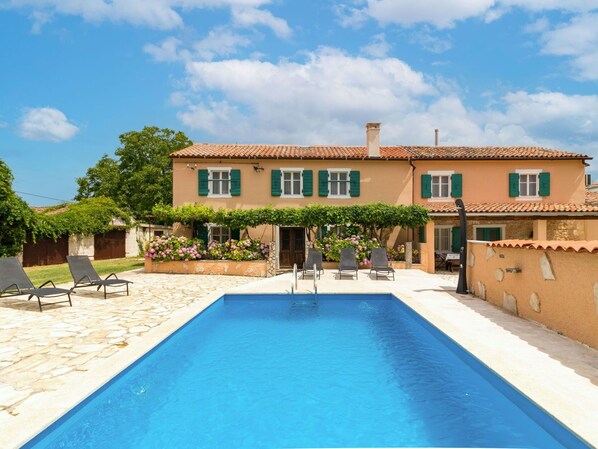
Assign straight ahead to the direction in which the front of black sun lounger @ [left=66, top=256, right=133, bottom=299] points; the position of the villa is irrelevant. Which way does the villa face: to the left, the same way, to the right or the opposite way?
to the right

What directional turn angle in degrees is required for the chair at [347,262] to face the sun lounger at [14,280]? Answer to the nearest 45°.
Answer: approximately 45° to its right

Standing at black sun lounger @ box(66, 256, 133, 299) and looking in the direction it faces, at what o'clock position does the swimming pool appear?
The swimming pool is roughly at 1 o'clock from the black sun lounger.

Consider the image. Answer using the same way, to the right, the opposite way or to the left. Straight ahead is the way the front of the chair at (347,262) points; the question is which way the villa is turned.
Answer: the same way

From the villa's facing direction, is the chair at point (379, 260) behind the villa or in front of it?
in front

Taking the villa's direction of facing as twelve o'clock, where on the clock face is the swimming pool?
The swimming pool is roughly at 12 o'clock from the villa.

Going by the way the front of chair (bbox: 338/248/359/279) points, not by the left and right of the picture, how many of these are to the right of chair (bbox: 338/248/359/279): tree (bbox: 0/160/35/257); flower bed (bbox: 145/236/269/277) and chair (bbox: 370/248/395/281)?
2

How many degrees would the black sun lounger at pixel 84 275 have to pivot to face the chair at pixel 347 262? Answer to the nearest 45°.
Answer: approximately 45° to its left

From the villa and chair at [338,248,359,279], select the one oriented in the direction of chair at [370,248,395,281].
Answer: the villa

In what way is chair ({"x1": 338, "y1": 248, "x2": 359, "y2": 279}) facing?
toward the camera

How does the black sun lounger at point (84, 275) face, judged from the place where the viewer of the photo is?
facing the viewer and to the right of the viewer

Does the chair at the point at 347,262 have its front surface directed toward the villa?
no

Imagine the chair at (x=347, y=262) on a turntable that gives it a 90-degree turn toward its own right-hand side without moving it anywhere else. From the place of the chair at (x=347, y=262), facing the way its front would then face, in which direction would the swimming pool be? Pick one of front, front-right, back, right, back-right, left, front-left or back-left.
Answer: left

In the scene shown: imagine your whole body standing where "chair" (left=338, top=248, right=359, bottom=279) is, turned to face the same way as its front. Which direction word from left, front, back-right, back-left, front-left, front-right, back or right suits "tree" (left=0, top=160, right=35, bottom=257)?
right

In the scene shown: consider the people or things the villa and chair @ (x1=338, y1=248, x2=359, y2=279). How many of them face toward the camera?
2
